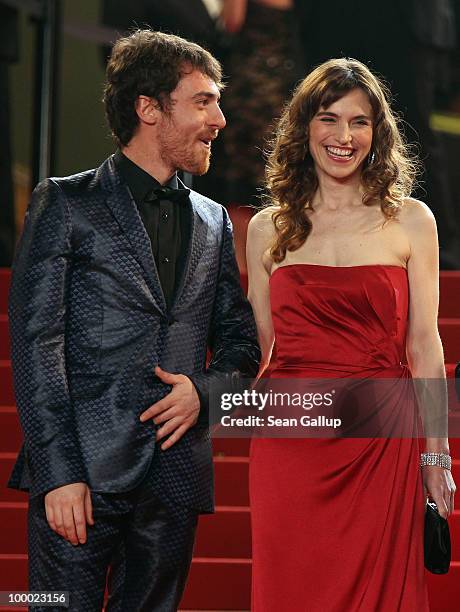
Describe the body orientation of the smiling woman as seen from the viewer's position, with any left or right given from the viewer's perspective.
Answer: facing the viewer
